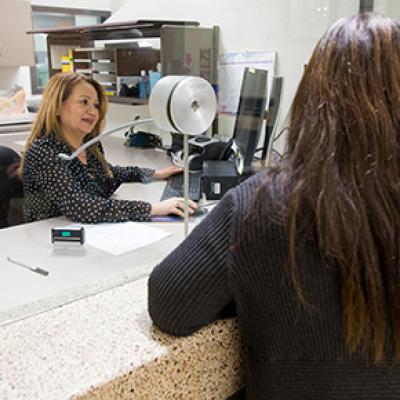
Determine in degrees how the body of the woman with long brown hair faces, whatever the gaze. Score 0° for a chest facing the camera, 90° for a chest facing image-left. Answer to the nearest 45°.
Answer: approximately 180°

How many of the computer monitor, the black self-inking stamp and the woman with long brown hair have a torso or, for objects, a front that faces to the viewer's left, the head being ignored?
1

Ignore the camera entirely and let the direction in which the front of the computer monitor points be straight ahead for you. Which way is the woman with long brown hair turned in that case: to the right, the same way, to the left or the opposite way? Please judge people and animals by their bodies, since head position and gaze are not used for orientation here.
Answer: to the right

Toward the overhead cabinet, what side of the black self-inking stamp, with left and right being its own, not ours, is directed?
back

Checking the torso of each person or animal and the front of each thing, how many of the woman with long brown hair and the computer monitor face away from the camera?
1

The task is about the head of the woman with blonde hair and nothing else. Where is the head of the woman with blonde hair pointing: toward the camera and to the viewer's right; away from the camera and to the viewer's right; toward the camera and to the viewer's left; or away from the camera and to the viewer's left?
toward the camera and to the viewer's right

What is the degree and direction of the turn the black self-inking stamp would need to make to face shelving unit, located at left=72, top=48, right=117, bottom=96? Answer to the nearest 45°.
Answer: approximately 180°

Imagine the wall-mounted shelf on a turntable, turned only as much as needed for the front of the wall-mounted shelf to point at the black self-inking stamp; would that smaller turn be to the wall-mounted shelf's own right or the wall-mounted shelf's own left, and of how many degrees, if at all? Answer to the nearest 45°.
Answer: approximately 45° to the wall-mounted shelf's own left

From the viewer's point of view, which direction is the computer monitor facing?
to the viewer's left

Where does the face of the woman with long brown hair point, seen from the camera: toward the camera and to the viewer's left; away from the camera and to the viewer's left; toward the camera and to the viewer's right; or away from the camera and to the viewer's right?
away from the camera and to the viewer's left

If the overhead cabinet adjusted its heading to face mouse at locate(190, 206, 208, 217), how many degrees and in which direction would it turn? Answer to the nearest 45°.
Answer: approximately 45° to its left

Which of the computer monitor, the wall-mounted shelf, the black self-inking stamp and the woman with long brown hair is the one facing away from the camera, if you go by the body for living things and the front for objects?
the woman with long brown hair
